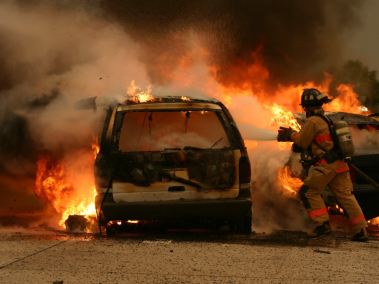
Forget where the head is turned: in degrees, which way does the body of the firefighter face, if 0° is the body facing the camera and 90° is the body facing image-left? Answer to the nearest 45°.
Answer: approximately 90°

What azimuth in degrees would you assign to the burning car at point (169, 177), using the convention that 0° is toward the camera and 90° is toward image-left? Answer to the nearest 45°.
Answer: approximately 180°

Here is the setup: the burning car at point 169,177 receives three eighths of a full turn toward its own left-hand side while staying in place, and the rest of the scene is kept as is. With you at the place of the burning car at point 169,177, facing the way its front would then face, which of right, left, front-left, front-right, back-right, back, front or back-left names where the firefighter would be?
back-left
